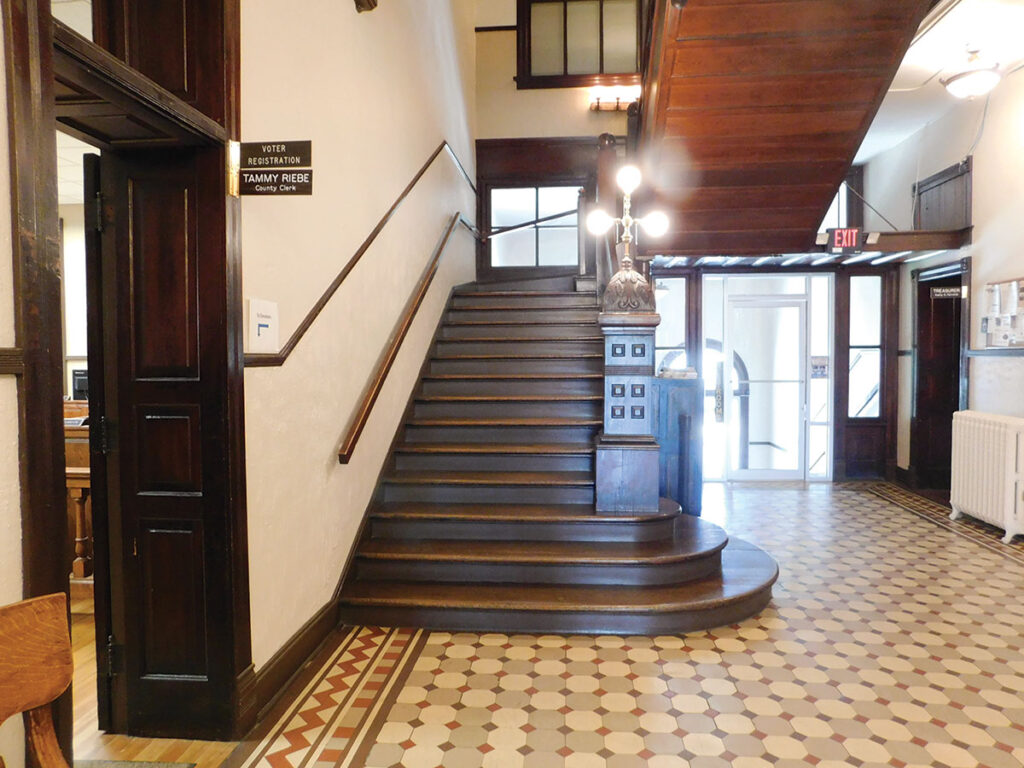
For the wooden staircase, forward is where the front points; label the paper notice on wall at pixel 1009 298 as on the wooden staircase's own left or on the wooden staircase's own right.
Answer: on the wooden staircase's own left

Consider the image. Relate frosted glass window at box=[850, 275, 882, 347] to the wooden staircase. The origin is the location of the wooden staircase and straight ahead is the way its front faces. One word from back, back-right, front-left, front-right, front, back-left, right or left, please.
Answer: back-left

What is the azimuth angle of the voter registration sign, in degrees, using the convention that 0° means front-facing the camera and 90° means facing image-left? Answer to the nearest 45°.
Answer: approximately 0°

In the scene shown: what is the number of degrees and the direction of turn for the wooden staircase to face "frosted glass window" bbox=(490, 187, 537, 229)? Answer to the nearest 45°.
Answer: approximately 180°

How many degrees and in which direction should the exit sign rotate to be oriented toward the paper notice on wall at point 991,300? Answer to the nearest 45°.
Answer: approximately 90° to its left
